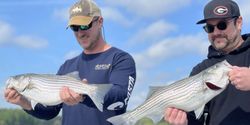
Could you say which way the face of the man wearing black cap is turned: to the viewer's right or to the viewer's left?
to the viewer's left

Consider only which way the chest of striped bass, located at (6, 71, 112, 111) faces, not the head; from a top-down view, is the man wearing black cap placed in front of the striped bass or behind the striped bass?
behind

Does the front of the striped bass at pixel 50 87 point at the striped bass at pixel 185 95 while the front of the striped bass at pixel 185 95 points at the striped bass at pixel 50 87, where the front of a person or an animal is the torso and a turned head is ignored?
no

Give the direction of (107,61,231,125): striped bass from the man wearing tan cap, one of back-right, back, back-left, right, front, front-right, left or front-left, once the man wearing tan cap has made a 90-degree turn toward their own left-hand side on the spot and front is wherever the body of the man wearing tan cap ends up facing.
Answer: front

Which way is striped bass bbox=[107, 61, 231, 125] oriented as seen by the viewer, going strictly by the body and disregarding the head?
to the viewer's right

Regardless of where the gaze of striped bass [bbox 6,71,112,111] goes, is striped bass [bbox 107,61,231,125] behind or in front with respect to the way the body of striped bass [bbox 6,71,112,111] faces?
behind

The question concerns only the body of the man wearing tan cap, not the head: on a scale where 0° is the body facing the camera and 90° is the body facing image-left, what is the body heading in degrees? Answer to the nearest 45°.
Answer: approximately 45°

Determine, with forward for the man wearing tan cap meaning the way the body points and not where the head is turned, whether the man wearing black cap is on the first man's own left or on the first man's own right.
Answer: on the first man's own left

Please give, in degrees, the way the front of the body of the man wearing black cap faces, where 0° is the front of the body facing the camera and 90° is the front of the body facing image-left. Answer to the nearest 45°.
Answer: approximately 45°

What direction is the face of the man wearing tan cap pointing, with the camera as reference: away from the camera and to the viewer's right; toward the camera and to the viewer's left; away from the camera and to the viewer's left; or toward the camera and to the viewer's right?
toward the camera and to the viewer's left

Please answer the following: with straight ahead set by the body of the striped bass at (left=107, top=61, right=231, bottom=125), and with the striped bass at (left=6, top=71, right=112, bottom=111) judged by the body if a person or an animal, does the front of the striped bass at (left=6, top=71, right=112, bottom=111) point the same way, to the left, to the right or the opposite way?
the opposite way

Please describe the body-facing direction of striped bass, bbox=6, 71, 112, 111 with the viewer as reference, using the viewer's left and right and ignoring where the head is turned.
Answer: facing to the left of the viewer
